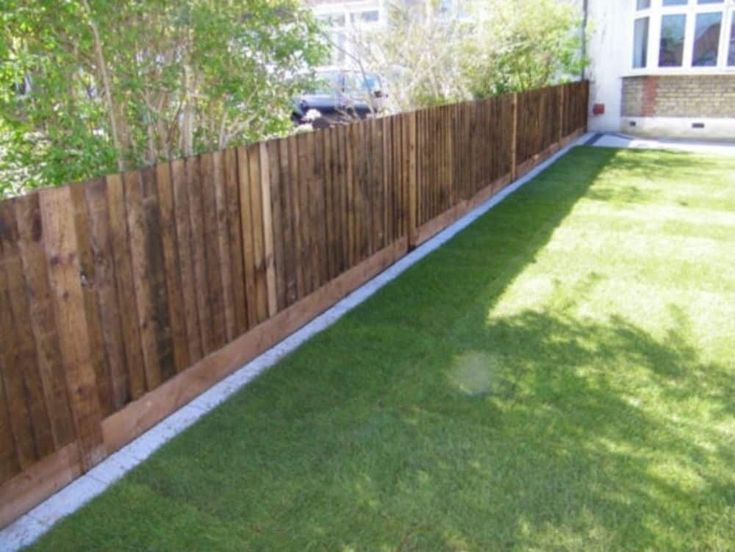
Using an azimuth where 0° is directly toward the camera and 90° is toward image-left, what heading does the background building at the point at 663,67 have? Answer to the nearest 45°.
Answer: approximately 0°

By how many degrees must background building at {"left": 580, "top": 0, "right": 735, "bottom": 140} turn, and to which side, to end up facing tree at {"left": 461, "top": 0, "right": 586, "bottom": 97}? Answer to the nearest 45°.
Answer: approximately 45° to its right

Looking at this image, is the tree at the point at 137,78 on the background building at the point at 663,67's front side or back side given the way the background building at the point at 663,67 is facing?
on the front side

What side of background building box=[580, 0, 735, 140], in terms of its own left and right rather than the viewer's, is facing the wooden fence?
front
